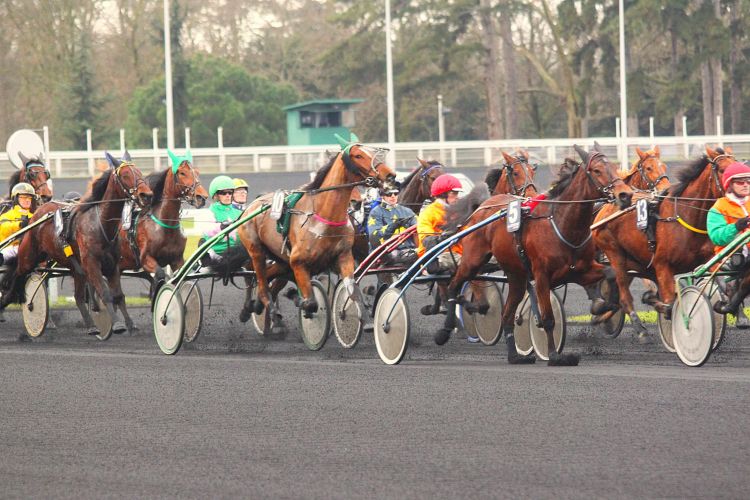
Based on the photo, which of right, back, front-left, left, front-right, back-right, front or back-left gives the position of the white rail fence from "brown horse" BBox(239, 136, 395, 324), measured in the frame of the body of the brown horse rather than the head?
back-left

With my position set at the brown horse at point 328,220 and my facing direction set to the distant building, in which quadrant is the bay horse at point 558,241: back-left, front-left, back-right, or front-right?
back-right

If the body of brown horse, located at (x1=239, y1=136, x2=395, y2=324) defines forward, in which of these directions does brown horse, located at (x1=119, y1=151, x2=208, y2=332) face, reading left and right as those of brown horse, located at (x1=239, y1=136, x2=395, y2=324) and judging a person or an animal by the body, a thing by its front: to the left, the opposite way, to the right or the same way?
the same way

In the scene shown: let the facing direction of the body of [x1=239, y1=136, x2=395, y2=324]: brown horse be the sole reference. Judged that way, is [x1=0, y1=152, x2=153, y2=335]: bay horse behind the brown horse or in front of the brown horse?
behind

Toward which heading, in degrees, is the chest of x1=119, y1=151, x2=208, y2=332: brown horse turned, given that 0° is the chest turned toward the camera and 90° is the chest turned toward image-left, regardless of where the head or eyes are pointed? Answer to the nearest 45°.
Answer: approximately 315°

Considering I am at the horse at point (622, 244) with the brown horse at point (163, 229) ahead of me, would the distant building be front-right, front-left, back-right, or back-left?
front-right

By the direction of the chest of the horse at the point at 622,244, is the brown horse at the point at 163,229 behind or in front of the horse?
behind

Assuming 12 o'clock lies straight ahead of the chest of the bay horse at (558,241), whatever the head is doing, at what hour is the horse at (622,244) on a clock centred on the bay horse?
The horse is roughly at 8 o'clock from the bay horse.

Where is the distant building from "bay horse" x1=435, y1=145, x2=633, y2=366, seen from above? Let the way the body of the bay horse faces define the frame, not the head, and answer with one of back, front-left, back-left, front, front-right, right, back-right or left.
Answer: back-left

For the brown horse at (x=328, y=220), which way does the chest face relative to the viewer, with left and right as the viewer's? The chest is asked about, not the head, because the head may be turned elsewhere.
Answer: facing the viewer and to the right of the viewer

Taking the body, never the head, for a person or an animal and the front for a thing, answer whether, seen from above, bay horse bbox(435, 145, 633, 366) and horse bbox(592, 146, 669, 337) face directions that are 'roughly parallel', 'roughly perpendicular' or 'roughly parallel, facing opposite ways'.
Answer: roughly parallel

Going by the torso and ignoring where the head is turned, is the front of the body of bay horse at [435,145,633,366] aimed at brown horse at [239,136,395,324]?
no

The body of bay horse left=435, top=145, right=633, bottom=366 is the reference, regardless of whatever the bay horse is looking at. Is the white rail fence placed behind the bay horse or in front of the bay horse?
behind

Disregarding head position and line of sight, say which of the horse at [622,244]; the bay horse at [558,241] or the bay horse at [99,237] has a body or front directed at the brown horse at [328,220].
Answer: the bay horse at [99,237]
